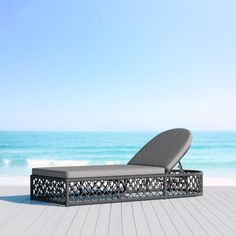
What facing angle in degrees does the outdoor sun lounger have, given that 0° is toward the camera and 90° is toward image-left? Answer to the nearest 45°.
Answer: approximately 45°
